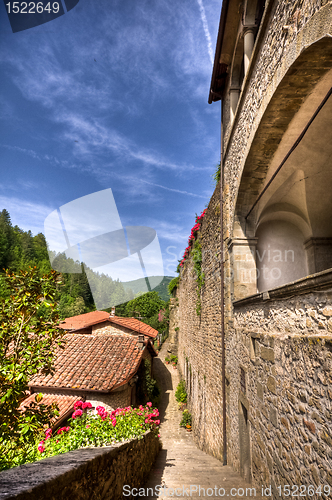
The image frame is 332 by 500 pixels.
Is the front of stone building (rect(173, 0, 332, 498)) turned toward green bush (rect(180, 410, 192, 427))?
no

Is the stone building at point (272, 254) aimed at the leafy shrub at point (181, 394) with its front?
no

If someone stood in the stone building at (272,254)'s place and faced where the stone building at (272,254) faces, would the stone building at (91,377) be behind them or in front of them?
in front

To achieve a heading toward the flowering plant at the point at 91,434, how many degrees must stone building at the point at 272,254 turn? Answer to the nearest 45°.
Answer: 0° — it already faces it

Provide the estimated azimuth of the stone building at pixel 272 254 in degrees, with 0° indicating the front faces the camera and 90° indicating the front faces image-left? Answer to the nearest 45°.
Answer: approximately 90°

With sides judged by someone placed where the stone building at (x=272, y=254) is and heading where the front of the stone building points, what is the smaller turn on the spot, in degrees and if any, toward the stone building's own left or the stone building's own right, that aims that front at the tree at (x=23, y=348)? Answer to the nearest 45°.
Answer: approximately 45° to the stone building's own left

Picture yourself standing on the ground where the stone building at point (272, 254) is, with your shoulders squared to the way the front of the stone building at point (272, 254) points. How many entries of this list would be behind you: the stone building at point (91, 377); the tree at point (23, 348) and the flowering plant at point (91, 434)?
0

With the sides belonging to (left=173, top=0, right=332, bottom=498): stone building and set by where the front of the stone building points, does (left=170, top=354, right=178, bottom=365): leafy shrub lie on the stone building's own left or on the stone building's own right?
on the stone building's own right

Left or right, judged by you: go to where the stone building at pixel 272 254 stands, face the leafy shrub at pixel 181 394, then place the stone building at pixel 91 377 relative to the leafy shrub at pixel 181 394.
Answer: left
